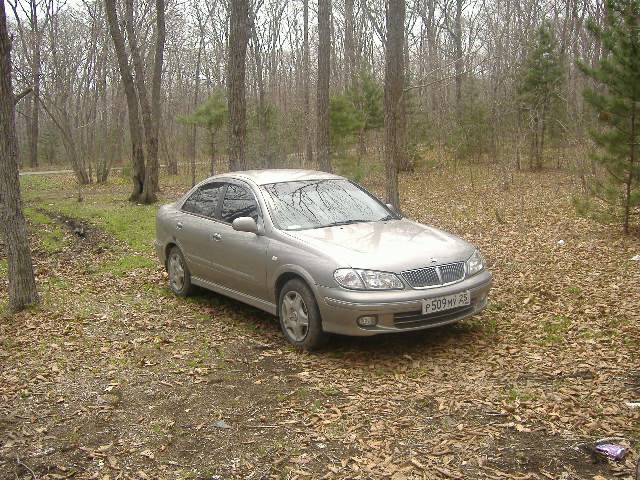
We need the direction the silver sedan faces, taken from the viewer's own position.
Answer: facing the viewer and to the right of the viewer

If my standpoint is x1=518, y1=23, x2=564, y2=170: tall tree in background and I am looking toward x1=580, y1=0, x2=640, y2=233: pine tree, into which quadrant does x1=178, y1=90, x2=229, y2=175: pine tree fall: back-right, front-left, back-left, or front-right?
front-right

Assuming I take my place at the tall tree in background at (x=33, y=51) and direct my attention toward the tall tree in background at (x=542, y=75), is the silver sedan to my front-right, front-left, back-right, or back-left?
front-right

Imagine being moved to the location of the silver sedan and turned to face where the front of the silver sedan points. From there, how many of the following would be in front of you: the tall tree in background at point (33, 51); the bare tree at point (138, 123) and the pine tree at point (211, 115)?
0

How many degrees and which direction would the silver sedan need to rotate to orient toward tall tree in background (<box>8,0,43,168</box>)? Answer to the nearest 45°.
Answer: approximately 180°

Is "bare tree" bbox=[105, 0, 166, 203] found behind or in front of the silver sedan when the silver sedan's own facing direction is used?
behind

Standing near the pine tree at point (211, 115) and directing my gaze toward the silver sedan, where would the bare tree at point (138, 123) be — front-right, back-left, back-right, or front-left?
front-right

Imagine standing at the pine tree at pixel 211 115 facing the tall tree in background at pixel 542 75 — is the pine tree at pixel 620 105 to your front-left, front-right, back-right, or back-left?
front-right

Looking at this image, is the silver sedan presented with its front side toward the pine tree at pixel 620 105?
no

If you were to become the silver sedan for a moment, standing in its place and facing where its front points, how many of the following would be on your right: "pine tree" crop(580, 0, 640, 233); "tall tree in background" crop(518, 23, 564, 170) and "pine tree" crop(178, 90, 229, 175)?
0

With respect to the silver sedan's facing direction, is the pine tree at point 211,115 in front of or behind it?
behind

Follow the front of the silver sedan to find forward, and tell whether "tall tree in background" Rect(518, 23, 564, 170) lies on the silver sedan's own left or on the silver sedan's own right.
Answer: on the silver sedan's own left
